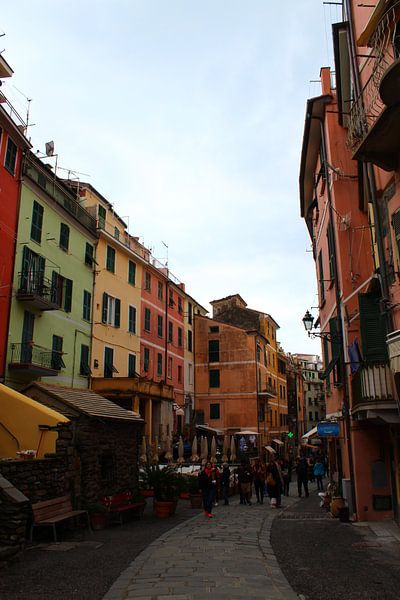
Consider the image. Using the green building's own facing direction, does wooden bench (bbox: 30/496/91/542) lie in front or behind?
in front

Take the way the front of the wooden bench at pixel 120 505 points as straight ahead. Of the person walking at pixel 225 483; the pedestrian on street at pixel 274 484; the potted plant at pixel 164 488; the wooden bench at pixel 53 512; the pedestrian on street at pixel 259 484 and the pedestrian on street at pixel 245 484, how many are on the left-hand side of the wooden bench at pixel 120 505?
5

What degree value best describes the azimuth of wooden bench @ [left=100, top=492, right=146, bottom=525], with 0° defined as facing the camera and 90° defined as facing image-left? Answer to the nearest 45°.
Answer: approximately 315°

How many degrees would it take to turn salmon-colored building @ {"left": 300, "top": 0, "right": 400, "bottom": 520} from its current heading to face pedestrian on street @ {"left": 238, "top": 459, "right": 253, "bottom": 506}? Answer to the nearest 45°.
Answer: approximately 90° to its right

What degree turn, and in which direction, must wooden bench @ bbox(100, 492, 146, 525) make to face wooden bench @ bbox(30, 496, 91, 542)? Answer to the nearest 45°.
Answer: approximately 90° to its right

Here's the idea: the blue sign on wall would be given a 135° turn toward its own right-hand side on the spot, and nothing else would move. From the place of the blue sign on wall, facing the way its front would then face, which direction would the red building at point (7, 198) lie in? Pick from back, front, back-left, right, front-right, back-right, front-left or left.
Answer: front-left

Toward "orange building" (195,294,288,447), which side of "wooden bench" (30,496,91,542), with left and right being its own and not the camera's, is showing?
left

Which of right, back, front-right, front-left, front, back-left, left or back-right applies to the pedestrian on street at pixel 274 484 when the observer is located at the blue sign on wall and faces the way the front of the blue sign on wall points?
back-right

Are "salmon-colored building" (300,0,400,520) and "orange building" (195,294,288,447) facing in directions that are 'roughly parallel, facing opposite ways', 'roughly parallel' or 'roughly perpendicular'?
roughly perpendicular

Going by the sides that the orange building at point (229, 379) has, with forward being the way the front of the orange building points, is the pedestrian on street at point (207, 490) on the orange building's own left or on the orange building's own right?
on the orange building's own right
